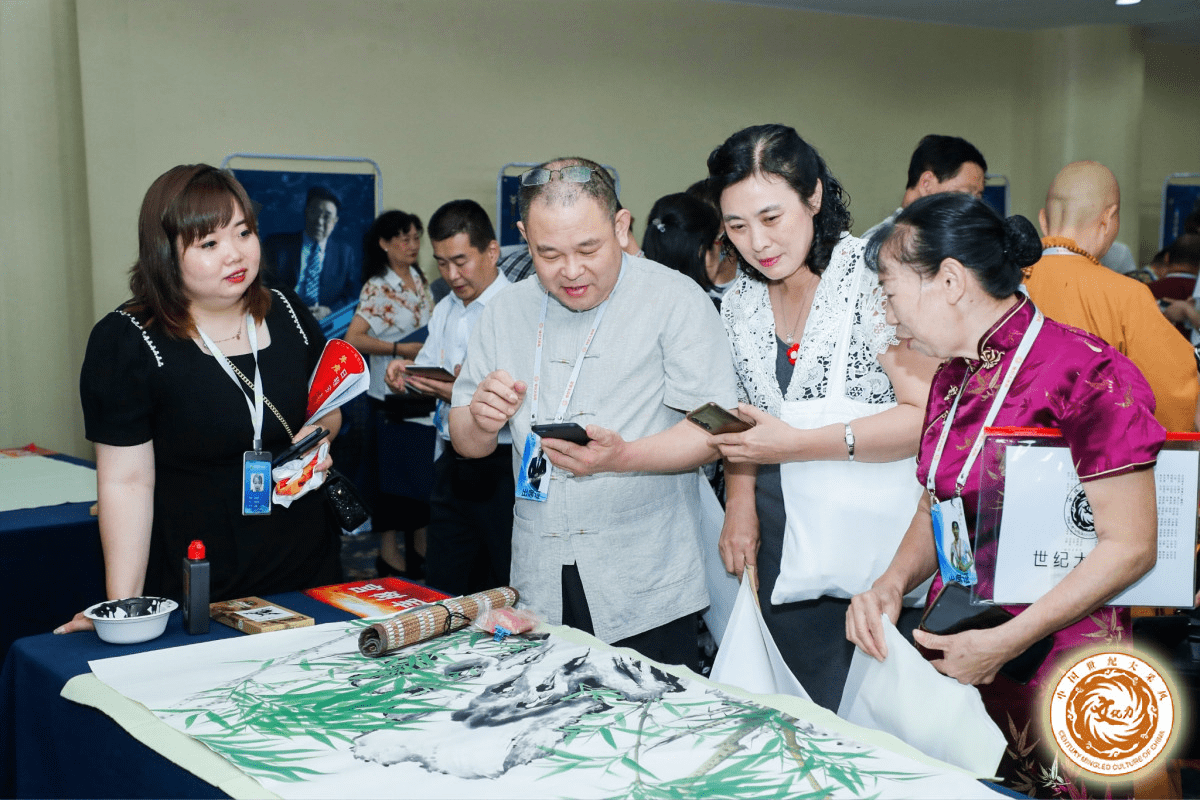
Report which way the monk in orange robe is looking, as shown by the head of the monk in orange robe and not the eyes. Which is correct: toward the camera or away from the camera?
away from the camera

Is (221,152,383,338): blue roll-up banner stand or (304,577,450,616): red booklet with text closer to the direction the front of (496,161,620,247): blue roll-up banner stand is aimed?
the red booklet with text

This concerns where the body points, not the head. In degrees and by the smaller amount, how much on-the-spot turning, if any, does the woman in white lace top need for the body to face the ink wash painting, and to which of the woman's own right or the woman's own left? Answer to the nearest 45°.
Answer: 0° — they already face it

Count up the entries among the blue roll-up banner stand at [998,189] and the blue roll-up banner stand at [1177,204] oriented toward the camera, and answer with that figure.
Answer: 2

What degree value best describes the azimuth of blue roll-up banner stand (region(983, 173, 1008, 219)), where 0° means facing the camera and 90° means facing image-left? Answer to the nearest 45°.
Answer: approximately 0°

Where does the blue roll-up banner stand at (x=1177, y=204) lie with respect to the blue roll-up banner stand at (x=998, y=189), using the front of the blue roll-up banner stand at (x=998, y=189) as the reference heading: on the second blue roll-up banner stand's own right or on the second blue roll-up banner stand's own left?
on the second blue roll-up banner stand's own left

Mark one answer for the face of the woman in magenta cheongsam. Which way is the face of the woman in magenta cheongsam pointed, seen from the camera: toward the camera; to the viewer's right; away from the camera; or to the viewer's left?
to the viewer's left
